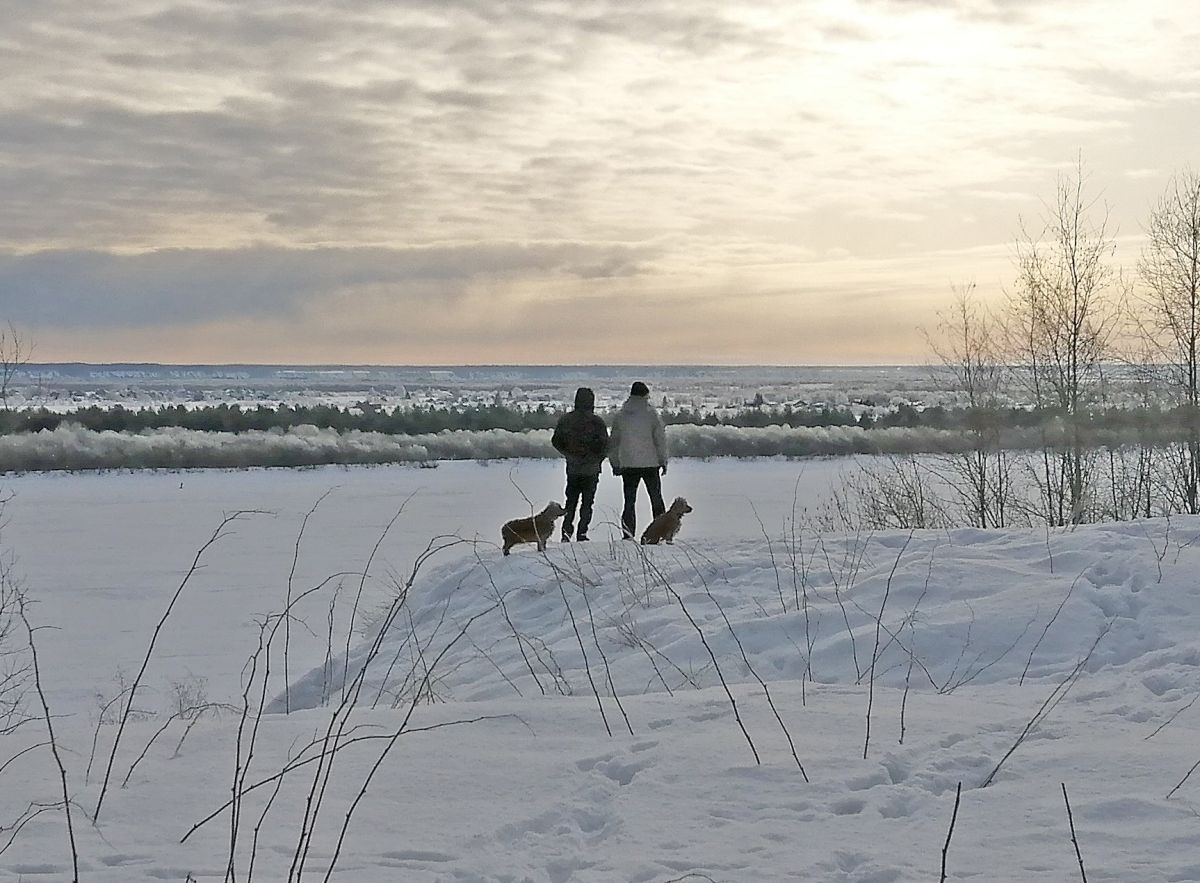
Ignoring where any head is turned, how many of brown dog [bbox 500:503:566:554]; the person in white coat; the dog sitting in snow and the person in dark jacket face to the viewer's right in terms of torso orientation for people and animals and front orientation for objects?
2

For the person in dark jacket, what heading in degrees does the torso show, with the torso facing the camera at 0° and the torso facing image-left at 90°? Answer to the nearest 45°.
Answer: approximately 180°

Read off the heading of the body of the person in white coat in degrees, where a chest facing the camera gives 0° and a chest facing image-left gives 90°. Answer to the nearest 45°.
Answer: approximately 180°

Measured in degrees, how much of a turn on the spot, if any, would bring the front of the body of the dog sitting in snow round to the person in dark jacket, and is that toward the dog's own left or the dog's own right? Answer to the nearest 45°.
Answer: approximately 135° to the dog's own left

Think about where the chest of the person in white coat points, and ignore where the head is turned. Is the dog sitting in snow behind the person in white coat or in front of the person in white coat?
behind

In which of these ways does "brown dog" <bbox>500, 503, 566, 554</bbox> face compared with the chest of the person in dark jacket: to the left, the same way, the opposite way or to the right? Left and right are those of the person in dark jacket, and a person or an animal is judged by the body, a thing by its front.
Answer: to the right

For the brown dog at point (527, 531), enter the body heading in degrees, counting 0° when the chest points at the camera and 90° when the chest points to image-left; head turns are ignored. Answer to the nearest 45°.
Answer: approximately 270°

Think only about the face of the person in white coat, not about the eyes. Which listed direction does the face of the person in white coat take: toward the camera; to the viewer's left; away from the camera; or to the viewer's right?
away from the camera

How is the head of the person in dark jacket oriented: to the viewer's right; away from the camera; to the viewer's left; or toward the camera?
away from the camera

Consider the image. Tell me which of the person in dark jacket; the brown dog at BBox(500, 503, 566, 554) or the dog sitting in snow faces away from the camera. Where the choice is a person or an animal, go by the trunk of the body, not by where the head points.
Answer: the person in dark jacket

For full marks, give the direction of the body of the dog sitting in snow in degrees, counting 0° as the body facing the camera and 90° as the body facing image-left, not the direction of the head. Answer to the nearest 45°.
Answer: approximately 270°
